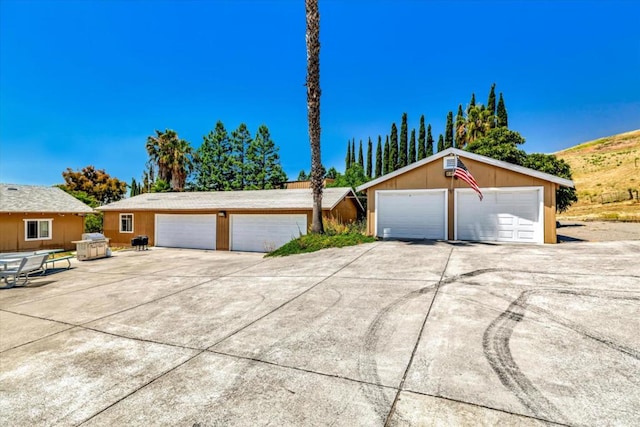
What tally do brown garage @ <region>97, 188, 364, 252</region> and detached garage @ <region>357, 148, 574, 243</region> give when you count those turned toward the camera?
2

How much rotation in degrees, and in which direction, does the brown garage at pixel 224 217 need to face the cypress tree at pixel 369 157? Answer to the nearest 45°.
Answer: approximately 135° to its left

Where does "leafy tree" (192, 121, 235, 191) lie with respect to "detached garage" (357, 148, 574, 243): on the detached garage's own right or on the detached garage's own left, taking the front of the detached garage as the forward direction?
on the detached garage's own right

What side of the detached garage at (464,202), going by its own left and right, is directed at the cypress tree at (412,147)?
back

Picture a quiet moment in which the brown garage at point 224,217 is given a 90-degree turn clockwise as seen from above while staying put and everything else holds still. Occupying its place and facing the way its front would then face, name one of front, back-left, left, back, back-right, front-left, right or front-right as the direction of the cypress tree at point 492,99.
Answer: back

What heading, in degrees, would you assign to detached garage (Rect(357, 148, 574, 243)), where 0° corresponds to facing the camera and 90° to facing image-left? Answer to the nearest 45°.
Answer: approximately 0°

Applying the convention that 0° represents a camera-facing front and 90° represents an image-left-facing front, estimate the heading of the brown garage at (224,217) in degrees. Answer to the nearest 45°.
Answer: approximately 0°

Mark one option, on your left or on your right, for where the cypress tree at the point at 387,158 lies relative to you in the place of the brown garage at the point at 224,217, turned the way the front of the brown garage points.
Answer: on your left

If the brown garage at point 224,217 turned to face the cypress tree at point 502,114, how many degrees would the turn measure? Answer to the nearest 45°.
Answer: approximately 90° to its left

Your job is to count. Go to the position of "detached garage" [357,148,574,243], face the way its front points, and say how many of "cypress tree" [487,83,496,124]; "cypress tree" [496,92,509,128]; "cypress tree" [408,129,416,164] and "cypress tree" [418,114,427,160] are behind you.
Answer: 4

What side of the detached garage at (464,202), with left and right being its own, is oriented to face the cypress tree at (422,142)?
back

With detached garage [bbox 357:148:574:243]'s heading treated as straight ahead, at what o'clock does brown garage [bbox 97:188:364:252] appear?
The brown garage is roughly at 3 o'clock from the detached garage.

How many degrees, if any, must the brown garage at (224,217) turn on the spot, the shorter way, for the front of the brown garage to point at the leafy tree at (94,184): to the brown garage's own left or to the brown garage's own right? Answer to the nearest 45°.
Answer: approximately 135° to the brown garage's own right
